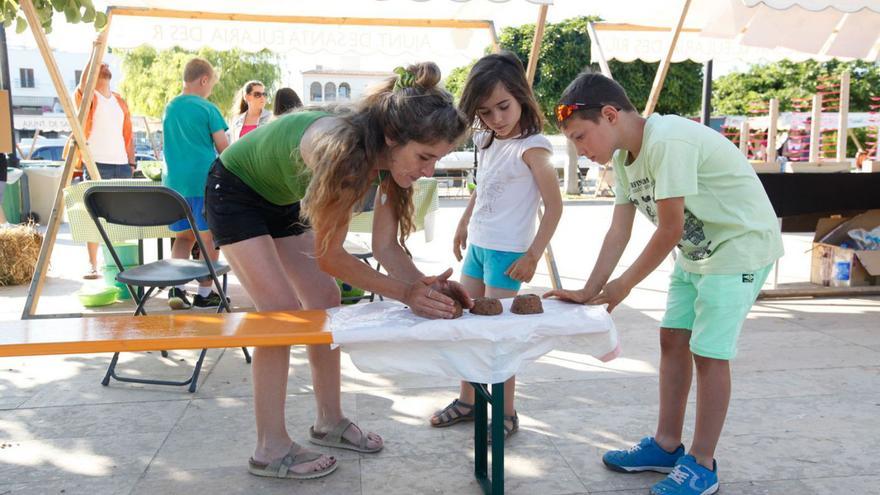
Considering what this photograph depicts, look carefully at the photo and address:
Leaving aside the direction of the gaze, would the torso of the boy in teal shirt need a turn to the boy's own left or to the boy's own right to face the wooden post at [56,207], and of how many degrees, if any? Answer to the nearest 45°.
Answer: approximately 135° to the boy's own left

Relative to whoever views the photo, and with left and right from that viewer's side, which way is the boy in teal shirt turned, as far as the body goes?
facing away from the viewer and to the right of the viewer

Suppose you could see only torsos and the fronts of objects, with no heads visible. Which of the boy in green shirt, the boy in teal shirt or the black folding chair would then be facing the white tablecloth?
the boy in green shirt

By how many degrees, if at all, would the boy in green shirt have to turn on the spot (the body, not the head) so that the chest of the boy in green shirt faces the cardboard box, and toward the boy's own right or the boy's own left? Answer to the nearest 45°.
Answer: approximately 135° to the boy's own right

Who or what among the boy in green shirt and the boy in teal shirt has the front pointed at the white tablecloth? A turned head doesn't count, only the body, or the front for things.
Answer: the boy in green shirt

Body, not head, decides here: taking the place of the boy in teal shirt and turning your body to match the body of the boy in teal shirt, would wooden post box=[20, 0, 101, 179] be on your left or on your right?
on your left
